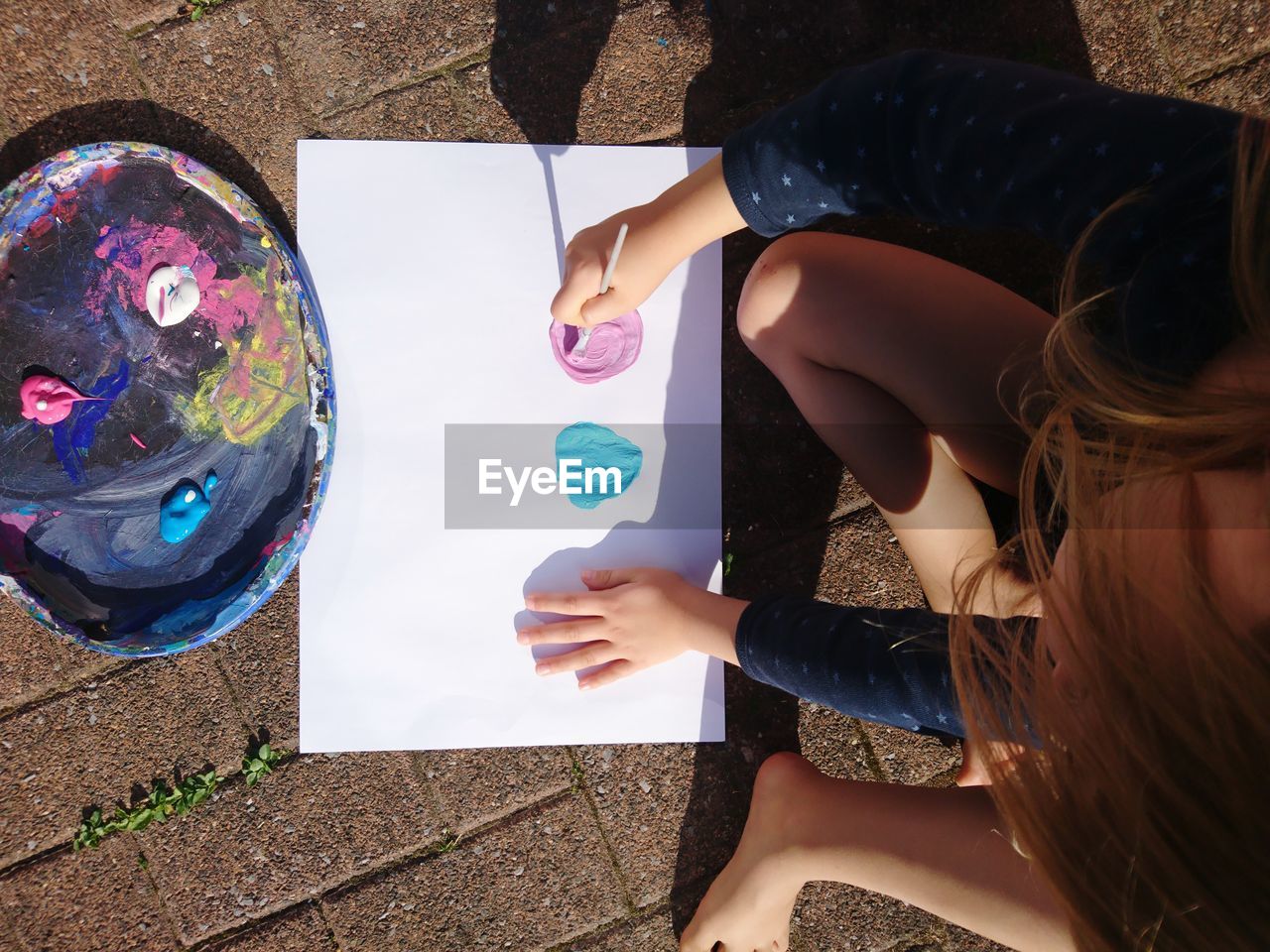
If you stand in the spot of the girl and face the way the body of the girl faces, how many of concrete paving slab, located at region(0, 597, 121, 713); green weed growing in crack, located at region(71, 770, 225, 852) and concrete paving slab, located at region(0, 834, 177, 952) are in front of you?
3

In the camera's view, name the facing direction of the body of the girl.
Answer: to the viewer's left

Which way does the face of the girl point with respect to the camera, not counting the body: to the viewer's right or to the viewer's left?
to the viewer's left
